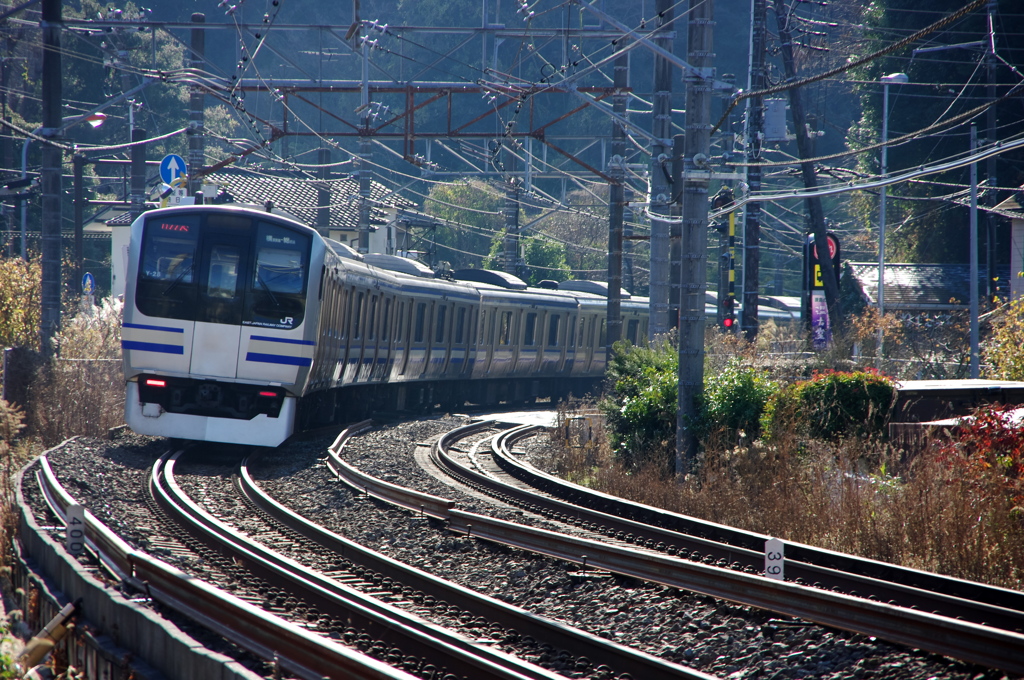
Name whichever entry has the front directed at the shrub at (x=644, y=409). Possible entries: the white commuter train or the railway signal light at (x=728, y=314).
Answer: the railway signal light

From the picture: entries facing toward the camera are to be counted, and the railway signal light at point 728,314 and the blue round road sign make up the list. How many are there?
2

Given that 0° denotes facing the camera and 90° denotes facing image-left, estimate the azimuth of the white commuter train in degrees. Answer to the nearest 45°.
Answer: approximately 45°

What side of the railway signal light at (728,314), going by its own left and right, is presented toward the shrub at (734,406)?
front

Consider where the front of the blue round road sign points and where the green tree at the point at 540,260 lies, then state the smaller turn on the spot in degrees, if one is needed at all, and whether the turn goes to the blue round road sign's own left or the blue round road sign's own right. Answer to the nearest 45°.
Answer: approximately 135° to the blue round road sign's own left

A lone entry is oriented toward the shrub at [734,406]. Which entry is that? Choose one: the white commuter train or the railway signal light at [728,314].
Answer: the railway signal light

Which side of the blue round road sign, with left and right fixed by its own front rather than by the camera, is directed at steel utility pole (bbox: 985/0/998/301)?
left

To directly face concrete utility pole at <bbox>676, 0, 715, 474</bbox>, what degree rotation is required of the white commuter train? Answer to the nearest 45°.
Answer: approximately 135° to its left

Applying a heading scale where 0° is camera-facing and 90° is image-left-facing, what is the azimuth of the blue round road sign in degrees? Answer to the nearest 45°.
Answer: approximately 0°

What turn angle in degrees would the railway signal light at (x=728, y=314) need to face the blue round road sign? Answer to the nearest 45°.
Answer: approximately 45° to its right
